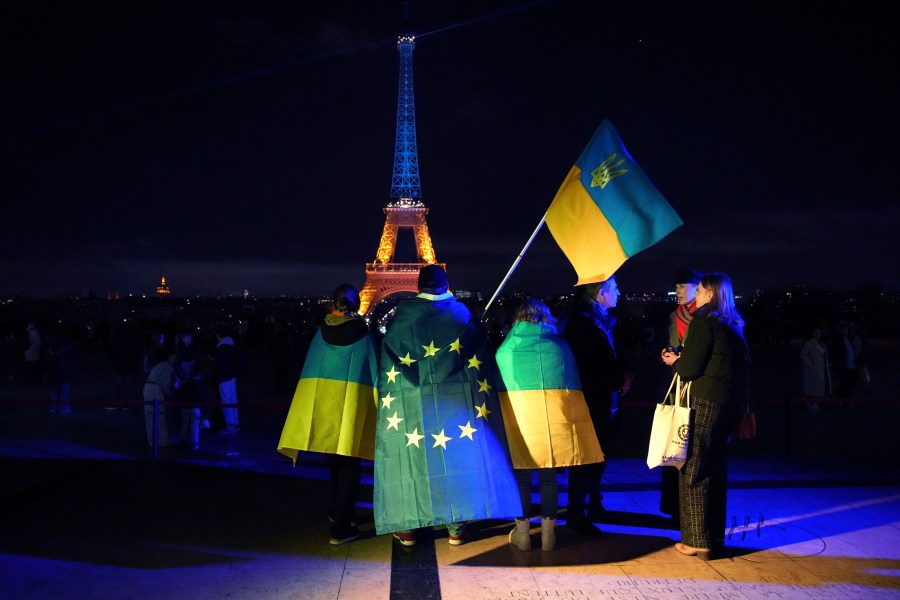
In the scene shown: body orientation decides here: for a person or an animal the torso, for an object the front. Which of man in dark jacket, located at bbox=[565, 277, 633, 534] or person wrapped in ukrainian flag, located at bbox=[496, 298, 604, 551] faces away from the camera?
the person wrapped in ukrainian flag

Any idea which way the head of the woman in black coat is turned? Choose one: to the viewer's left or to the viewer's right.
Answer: to the viewer's left

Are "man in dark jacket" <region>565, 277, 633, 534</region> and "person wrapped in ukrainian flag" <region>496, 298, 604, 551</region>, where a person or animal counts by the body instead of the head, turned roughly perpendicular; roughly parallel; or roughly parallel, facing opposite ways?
roughly perpendicular

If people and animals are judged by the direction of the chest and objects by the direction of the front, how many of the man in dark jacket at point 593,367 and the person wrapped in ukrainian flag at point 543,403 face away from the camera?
1

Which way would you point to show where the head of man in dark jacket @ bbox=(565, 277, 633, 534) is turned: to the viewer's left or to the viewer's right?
to the viewer's right

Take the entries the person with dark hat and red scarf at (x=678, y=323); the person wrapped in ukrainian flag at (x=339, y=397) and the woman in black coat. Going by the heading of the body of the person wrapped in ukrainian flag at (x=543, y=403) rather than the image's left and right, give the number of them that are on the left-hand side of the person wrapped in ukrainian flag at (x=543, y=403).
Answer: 1

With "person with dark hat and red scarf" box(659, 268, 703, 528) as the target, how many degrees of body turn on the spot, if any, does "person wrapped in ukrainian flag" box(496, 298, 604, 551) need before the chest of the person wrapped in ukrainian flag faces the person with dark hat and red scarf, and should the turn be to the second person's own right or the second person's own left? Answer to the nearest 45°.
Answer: approximately 45° to the second person's own right

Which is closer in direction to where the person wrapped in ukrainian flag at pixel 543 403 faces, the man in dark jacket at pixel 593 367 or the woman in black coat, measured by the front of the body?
the man in dark jacket

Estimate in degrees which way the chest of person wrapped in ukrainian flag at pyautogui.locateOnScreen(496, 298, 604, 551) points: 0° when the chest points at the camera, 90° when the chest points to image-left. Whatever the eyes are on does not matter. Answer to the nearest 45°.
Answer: approximately 180°

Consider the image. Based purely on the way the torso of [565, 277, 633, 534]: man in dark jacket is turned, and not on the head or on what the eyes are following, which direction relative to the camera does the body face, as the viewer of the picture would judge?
to the viewer's right

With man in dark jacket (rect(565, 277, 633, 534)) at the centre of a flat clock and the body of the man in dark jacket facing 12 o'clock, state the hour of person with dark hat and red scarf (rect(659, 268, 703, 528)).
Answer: The person with dark hat and red scarf is roughly at 11 o'clock from the man in dark jacket.

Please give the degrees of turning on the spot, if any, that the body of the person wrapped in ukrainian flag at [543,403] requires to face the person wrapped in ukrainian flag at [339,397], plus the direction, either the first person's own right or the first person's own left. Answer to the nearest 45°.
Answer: approximately 90° to the first person's own left

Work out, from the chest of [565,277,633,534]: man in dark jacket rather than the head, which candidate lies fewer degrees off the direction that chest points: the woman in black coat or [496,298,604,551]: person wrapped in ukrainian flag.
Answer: the woman in black coat

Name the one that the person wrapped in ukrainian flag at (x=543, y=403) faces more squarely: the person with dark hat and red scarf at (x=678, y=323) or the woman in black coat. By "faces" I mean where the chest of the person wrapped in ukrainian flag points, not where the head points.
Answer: the person with dark hat and red scarf

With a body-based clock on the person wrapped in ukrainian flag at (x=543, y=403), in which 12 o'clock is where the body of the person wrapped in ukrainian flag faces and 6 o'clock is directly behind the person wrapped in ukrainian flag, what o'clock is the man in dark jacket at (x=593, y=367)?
The man in dark jacket is roughly at 1 o'clock from the person wrapped in ukrainian flag.
